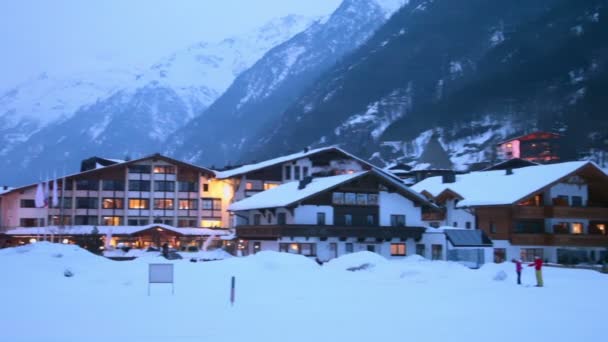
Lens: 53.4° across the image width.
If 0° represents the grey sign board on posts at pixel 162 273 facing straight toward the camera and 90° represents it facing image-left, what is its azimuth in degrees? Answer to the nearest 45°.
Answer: approximately 0°

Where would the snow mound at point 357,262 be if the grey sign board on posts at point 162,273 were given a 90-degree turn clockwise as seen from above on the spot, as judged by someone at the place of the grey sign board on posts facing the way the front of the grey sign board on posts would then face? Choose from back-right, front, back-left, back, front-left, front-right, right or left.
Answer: back-right
